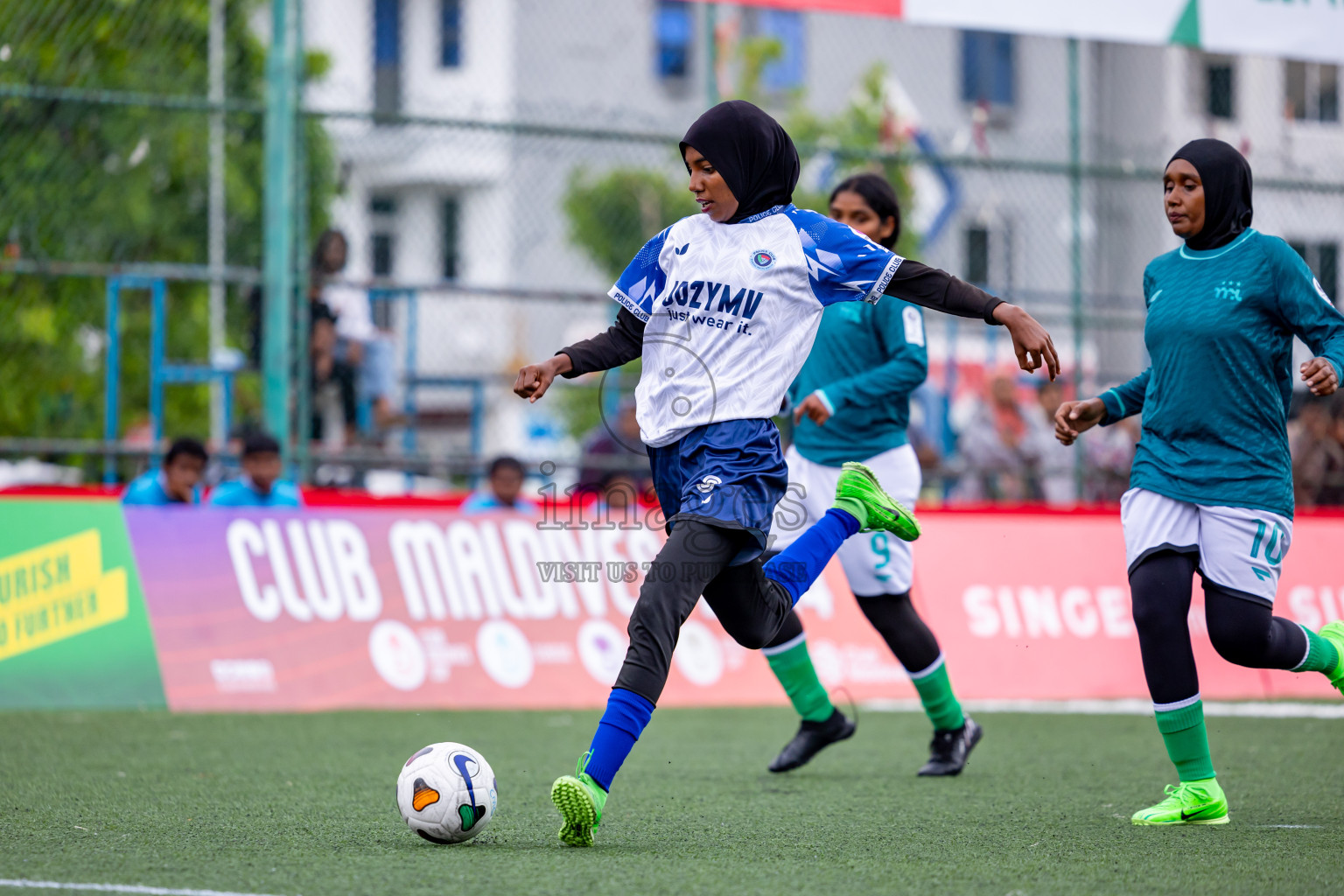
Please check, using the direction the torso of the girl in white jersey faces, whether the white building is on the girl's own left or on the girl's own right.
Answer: on the girl's own right

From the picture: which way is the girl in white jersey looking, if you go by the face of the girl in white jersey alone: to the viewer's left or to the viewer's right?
to the viewer's left

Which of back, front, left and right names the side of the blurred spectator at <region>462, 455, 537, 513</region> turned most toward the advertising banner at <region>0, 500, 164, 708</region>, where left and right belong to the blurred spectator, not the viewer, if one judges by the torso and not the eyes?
right

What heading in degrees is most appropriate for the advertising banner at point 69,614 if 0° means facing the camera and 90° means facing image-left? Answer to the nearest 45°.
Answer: approximately 0°

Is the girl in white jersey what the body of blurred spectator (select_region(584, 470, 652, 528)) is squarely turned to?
yes

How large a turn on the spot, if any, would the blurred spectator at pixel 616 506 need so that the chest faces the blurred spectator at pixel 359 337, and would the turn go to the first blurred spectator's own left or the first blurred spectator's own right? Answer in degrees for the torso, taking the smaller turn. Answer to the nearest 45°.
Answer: approximately 135° to the first blurred spectator's own right

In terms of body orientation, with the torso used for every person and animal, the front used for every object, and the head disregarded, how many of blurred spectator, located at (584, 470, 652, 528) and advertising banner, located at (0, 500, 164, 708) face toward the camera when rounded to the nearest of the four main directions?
2
